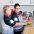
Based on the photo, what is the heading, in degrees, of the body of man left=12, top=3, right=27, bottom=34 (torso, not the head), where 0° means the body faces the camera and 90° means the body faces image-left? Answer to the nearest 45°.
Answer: approximately 315°
